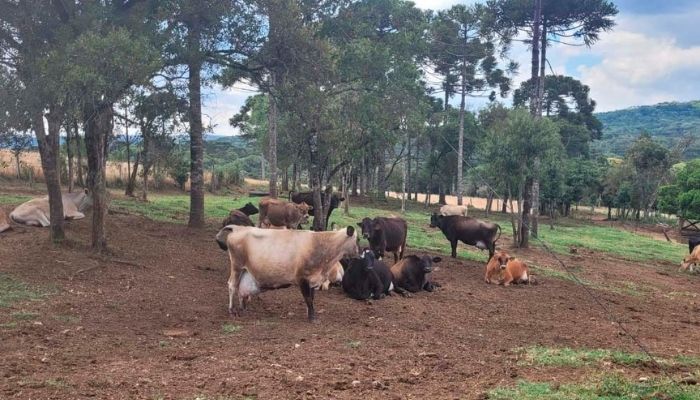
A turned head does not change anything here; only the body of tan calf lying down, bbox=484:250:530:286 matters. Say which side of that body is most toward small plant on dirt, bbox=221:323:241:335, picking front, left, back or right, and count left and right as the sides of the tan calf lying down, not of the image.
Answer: front

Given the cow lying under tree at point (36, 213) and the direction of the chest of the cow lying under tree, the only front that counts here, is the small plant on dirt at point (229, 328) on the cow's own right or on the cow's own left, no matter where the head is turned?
on the cow's own right

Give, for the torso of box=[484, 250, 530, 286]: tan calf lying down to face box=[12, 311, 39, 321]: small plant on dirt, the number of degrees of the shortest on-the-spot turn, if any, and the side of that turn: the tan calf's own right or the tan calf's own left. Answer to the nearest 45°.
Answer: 0° — it already faces it

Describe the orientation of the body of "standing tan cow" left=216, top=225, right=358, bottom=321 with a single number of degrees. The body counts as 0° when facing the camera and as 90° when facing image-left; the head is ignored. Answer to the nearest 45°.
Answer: approximately 270°

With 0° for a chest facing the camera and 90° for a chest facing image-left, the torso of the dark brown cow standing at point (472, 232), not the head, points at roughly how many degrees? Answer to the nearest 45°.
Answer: approximately 90°

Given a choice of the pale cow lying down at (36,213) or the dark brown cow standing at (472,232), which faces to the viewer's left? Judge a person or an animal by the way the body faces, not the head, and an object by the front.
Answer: the dark brown cow standing

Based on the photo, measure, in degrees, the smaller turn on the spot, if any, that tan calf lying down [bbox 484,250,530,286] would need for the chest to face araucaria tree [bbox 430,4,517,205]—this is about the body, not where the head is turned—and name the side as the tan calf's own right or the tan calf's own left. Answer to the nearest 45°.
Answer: approximately 135° to the tan calf's own right

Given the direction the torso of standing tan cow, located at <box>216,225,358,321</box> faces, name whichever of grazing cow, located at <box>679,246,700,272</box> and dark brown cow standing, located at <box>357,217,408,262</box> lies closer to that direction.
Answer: the grazing cow

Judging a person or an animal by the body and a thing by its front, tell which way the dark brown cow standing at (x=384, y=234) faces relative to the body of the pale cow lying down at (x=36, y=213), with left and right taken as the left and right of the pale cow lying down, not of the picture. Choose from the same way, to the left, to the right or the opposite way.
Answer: the opposite way

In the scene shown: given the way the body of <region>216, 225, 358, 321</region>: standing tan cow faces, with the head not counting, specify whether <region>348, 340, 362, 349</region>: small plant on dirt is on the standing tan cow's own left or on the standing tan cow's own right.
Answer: on the standing tan cow's own right

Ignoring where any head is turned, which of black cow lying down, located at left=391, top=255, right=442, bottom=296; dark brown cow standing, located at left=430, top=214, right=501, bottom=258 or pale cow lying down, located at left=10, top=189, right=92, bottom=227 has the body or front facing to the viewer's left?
the dark brown cow standing

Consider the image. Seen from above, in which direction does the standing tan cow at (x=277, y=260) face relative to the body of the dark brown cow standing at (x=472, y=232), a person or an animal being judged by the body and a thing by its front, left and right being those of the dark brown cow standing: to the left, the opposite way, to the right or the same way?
the opposite way

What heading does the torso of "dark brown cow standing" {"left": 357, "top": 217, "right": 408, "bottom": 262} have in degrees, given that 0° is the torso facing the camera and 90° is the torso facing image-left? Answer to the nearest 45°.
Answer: approximately 45°

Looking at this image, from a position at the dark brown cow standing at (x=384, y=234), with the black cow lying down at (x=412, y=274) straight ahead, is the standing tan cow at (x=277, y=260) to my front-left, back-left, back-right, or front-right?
front-right

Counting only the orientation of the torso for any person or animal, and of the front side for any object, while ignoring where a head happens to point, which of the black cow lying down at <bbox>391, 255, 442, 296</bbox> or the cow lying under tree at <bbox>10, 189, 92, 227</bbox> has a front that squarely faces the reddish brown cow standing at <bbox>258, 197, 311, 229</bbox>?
the cow lying under tree

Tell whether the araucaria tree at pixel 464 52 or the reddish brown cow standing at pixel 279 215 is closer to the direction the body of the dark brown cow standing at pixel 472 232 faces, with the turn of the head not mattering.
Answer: the reddish brown cow standing
